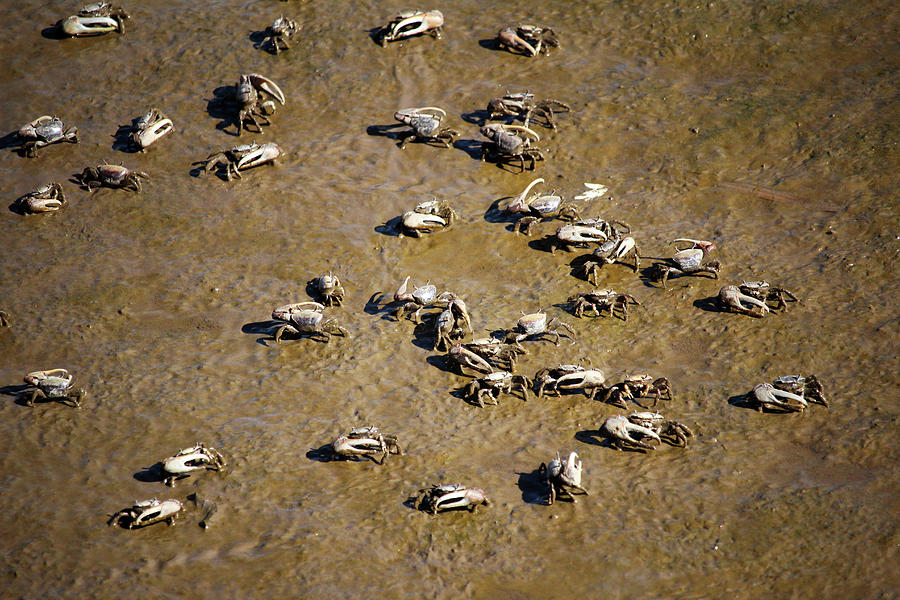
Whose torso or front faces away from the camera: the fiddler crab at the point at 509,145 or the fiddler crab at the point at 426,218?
the fiddler crab at the point at 509,145

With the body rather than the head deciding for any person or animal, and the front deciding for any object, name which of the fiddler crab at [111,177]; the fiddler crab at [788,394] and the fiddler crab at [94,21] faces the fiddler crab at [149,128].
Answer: the fiddler crab at [94,21]

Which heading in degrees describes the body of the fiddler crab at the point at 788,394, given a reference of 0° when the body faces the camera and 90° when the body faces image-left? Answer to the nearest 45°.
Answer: approximately 0°

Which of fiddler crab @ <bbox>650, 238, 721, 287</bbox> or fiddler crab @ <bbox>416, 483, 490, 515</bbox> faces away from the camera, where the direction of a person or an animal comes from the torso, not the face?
fiddler crab @ <bbox>650, 238, 721, 287</bbox>

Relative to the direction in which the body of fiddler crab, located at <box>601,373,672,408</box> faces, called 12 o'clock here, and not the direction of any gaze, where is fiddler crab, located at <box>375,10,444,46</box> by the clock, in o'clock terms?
fiddler crab, located at <box>375,10,444,46</box> is roughly at 5 o'clock from fiddler crab, located at <box>601,373,672,408</box>.

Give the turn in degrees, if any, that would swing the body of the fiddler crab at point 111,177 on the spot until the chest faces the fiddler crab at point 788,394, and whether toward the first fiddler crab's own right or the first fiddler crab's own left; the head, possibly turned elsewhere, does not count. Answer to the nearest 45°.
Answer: approximately 45° to the first fiddler crab's own left

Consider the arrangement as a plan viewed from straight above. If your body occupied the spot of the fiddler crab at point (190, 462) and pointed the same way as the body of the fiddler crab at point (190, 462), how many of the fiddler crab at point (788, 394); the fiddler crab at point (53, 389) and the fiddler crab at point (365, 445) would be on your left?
2

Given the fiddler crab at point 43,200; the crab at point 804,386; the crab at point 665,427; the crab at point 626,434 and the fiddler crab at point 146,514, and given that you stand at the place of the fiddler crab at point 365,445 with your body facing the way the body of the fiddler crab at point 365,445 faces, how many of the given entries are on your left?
3

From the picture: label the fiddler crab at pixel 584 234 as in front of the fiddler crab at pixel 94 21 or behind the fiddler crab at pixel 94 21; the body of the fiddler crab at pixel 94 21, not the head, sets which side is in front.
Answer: in front

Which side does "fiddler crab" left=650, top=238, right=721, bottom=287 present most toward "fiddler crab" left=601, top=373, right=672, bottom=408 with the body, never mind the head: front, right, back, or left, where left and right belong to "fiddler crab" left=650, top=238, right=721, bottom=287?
back
